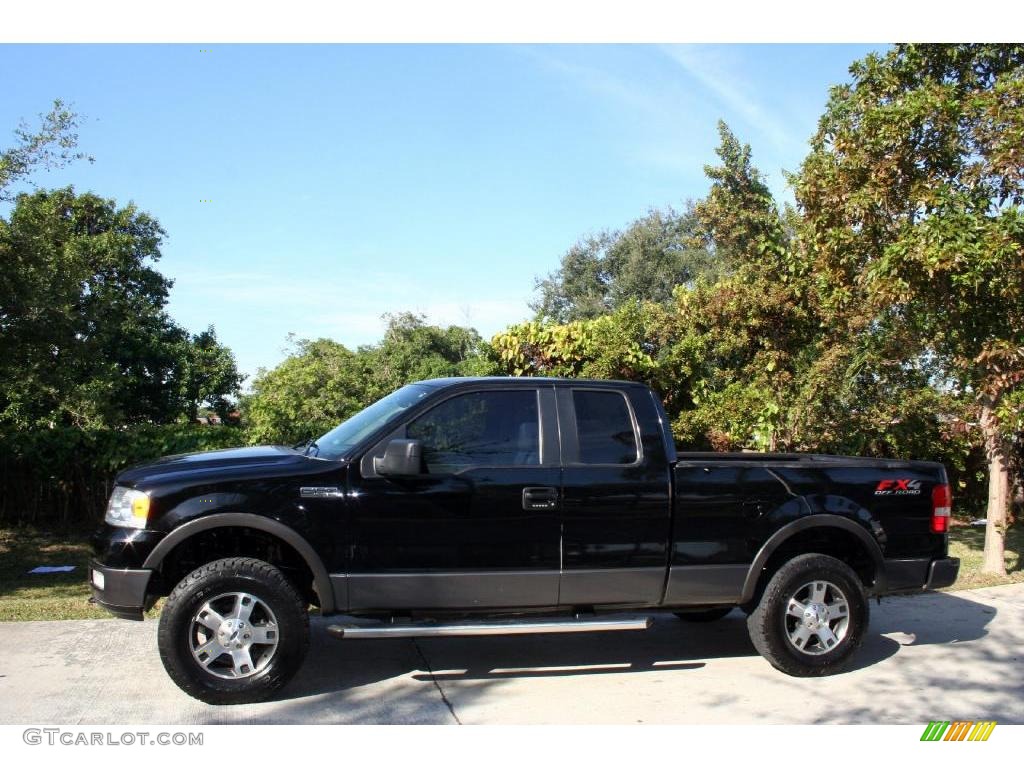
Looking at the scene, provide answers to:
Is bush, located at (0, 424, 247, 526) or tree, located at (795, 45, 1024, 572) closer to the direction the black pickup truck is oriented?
the bush

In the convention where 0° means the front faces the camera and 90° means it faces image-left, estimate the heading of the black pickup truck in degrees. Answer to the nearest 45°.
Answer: approximately 90°

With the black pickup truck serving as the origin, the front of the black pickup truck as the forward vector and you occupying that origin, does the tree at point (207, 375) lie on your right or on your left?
on your right

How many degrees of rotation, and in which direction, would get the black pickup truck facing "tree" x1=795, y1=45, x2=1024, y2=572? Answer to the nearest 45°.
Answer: approximately 135° to its right

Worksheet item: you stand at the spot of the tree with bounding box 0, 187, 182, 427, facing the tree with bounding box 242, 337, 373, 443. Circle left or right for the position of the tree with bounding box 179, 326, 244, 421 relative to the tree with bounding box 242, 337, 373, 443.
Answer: left

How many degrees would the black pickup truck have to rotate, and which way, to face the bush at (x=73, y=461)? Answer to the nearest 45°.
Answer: approximately 45° to its right

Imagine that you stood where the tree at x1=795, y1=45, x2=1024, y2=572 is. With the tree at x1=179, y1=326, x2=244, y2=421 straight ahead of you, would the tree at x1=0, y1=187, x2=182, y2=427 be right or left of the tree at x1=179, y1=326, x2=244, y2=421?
left

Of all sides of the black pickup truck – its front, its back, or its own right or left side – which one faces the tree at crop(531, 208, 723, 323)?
right

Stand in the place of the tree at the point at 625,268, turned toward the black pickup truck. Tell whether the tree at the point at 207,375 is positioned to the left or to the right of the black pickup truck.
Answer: right
